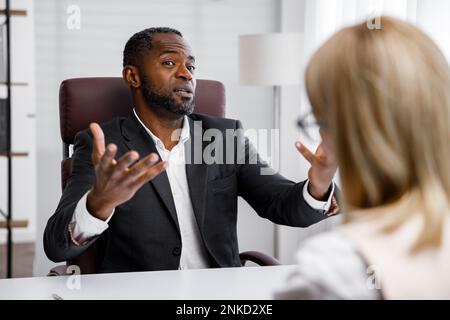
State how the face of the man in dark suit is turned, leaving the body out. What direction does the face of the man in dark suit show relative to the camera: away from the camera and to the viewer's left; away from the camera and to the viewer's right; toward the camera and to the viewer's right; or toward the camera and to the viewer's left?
toward the camera and to the viewer's right

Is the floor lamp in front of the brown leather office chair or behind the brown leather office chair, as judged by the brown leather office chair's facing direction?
behind

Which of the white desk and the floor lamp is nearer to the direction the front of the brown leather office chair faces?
the white desk

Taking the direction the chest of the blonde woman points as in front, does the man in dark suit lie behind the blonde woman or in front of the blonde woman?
in front

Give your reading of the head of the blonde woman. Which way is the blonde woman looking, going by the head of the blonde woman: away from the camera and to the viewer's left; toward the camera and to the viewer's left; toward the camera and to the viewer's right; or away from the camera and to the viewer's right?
away from the camera and to the viewer's left

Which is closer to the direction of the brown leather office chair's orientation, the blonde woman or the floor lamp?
the blonde woman

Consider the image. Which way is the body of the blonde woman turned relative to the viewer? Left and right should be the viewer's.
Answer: facing away from the viewer and to the left of the viewer

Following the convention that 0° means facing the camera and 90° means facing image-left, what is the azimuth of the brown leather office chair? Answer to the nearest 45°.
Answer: approximately 0°

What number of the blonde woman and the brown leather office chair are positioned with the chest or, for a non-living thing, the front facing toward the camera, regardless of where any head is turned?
1

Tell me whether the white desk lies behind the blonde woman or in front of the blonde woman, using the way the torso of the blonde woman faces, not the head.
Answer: in front
